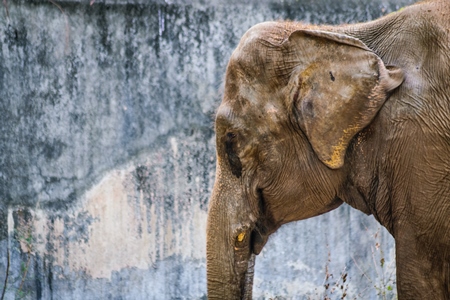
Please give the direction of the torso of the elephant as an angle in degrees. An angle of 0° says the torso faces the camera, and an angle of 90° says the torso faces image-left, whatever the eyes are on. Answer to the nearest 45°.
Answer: approximately 90°
